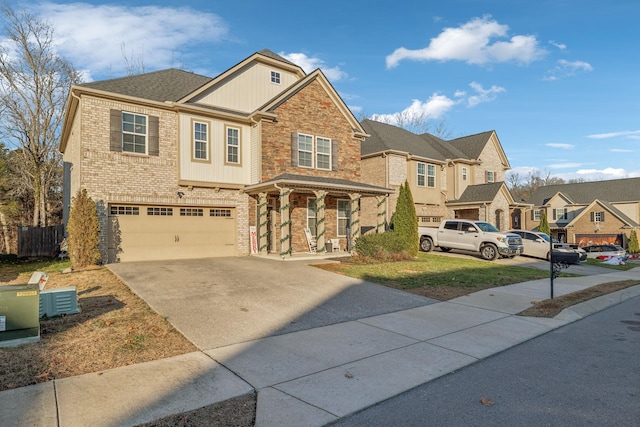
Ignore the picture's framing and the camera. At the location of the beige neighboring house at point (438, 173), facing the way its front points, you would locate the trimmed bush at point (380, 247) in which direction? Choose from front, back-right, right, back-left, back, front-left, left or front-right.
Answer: front-right

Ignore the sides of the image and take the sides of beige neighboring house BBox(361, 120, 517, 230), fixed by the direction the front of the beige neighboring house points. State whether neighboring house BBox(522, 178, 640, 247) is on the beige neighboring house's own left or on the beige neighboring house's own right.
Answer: on the beige neighboring house's own left

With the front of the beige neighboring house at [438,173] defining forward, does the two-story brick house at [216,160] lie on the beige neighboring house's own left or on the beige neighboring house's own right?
on the beige neighboring house's own right

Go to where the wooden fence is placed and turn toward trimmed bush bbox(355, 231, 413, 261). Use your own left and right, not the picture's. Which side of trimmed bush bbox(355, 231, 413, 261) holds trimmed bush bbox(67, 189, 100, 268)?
right

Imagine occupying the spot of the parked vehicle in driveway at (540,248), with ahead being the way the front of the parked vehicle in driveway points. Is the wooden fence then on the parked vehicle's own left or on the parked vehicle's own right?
on the parked vehicle's own right

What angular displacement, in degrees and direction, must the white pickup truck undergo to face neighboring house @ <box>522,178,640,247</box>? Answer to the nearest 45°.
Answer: approximately 90° to its left

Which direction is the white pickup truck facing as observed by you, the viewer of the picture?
facing the viewer and to the right of the viewer

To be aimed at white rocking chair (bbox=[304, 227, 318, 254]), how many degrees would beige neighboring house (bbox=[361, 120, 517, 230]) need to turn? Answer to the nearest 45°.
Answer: approximately 90° to its right
